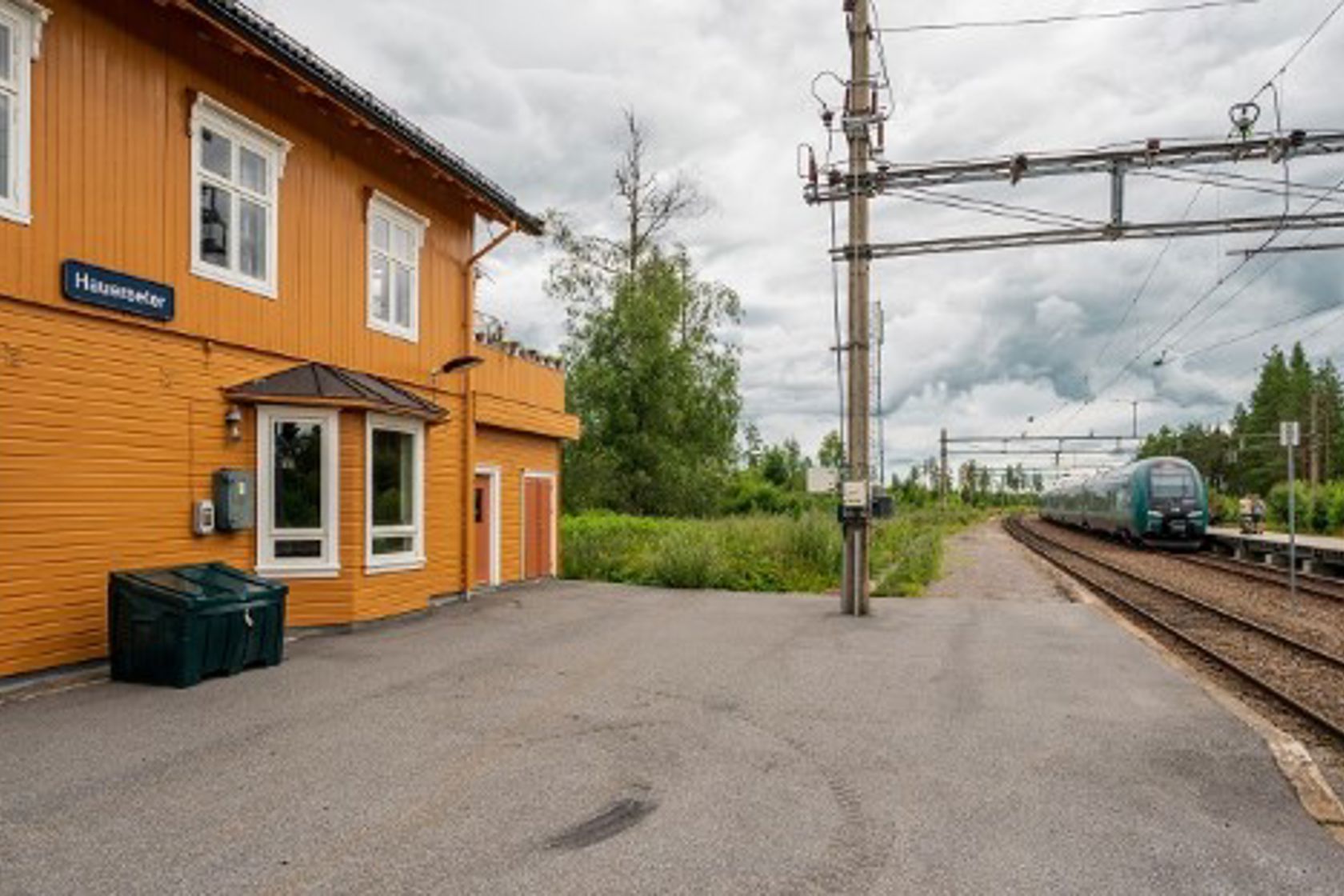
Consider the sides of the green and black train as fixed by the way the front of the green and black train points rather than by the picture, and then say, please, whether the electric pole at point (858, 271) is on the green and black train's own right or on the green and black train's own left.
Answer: on the green and black train's own right

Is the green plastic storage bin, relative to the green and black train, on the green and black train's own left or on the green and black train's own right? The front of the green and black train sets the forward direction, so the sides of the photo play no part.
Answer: on the green and black train's own right

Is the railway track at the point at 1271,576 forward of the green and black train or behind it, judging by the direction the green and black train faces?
forward

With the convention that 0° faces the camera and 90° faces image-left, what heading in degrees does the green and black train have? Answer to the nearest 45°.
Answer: approximately 315°

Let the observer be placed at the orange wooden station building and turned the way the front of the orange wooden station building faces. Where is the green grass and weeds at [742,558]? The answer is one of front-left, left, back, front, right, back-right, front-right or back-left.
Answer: left

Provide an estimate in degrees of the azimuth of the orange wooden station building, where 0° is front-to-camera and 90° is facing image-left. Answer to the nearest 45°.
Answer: approximately 315°

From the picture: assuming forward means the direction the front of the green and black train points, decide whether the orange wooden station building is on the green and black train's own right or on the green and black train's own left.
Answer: on the green and black train's own right

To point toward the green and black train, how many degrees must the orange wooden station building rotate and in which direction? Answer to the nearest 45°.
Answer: approximately 90° to its left

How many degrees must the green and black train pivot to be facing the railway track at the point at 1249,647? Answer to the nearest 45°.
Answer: approximately 45° to its right
